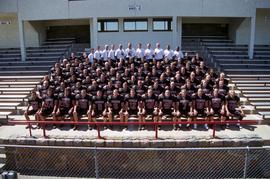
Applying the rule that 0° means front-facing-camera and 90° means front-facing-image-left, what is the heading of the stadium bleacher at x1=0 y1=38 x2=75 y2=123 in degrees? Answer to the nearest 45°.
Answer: approximately 0°

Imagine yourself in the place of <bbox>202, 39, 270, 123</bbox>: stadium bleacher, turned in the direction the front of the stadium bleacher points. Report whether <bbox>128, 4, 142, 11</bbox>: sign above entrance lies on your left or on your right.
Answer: on your right

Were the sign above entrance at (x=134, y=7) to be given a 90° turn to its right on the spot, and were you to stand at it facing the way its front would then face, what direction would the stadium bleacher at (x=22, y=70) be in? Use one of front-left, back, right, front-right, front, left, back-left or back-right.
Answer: front

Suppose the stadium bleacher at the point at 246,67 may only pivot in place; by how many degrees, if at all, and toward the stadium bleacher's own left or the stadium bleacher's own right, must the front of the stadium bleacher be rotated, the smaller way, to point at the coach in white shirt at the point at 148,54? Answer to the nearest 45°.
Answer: approximately 45° to the stadium bleacher's own right

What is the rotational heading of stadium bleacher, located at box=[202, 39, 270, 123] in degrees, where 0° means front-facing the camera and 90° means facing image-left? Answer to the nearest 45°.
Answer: approximately 0°

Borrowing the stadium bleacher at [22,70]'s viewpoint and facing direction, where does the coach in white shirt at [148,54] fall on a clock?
The coach in white shirt is roughly at 10 o'clock from the stadium bleacher.

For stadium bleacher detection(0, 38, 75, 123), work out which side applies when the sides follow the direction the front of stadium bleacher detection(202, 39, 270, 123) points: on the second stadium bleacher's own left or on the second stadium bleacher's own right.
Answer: on the second stadium bleacher's own right

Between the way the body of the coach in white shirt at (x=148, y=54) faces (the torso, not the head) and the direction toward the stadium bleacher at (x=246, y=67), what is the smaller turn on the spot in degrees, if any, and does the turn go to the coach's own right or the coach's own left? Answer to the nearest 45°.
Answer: approximately 90° to the coach's own left

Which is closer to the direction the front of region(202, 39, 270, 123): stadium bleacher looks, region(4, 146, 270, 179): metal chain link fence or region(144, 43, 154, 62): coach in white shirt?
the metal chain link fence
